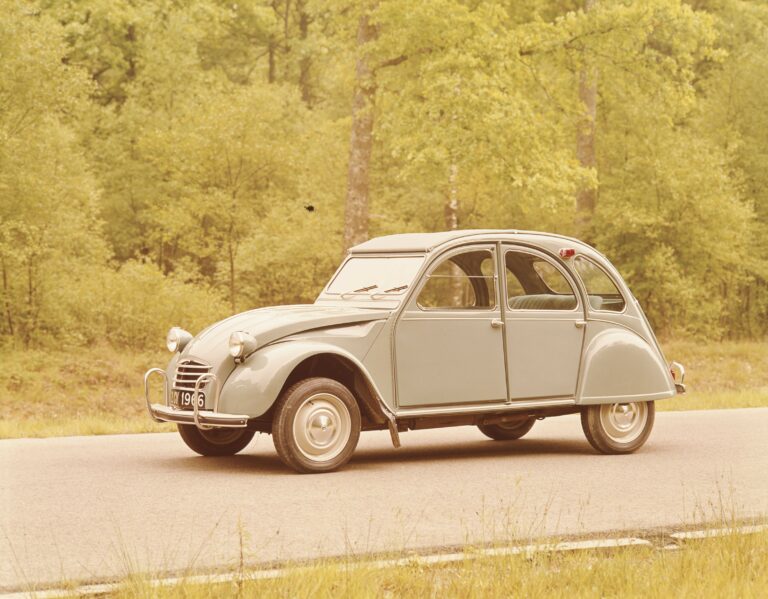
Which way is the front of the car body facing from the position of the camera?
facing the viewer and to the left of the viewer
